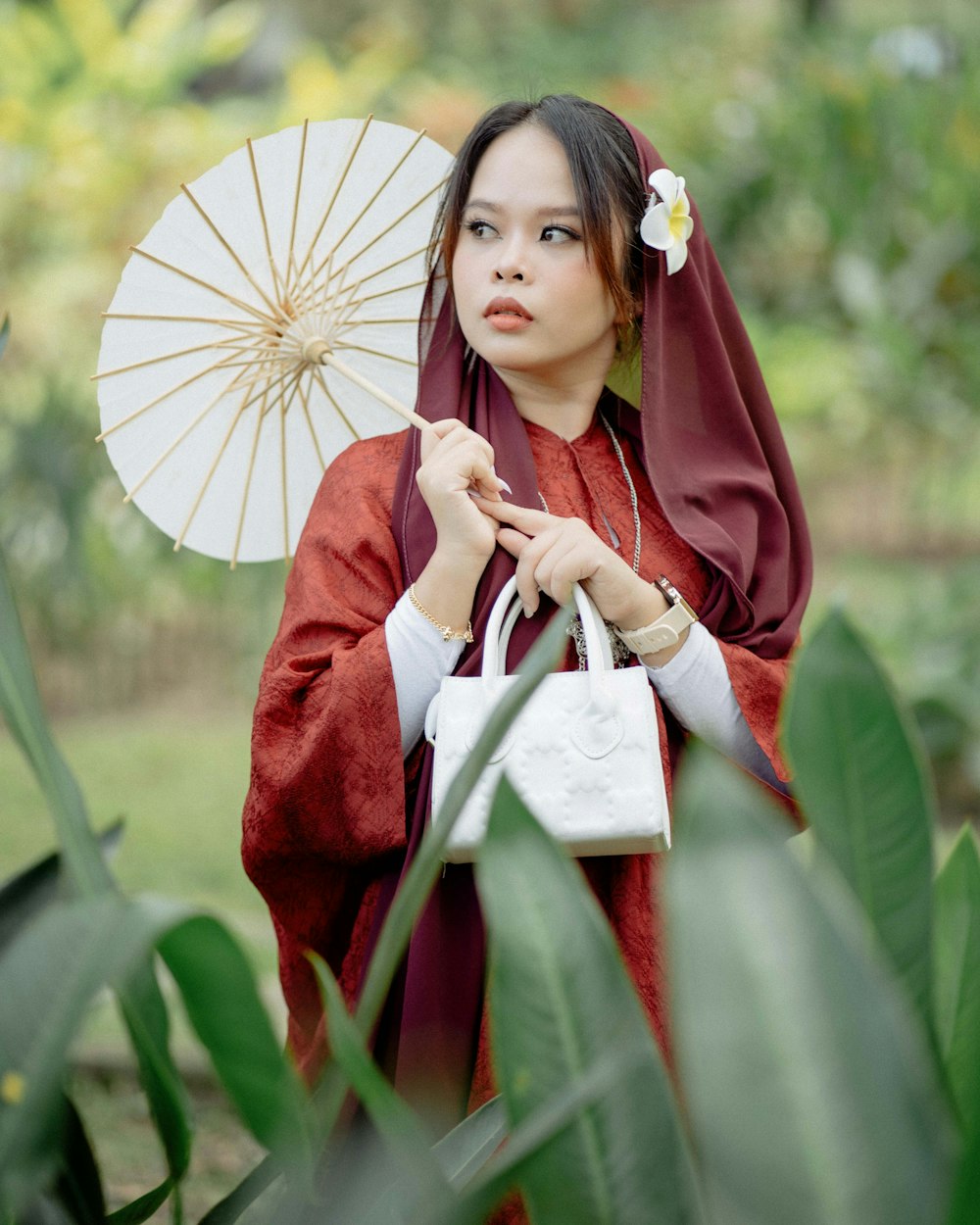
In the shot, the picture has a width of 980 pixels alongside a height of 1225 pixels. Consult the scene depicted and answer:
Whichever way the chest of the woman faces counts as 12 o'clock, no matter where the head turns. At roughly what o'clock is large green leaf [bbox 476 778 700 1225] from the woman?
The large green leaf is roughly at 12 o'clock from the woman.

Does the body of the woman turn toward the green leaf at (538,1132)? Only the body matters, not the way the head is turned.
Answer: yes

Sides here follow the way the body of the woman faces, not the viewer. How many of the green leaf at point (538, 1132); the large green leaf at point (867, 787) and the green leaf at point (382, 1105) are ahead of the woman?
3

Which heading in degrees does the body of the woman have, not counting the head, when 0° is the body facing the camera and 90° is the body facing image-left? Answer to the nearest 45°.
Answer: approximately 0°

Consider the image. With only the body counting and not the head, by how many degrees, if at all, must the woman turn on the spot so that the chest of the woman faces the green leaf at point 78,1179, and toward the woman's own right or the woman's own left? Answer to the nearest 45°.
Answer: approximately 45° to the woman's own right
